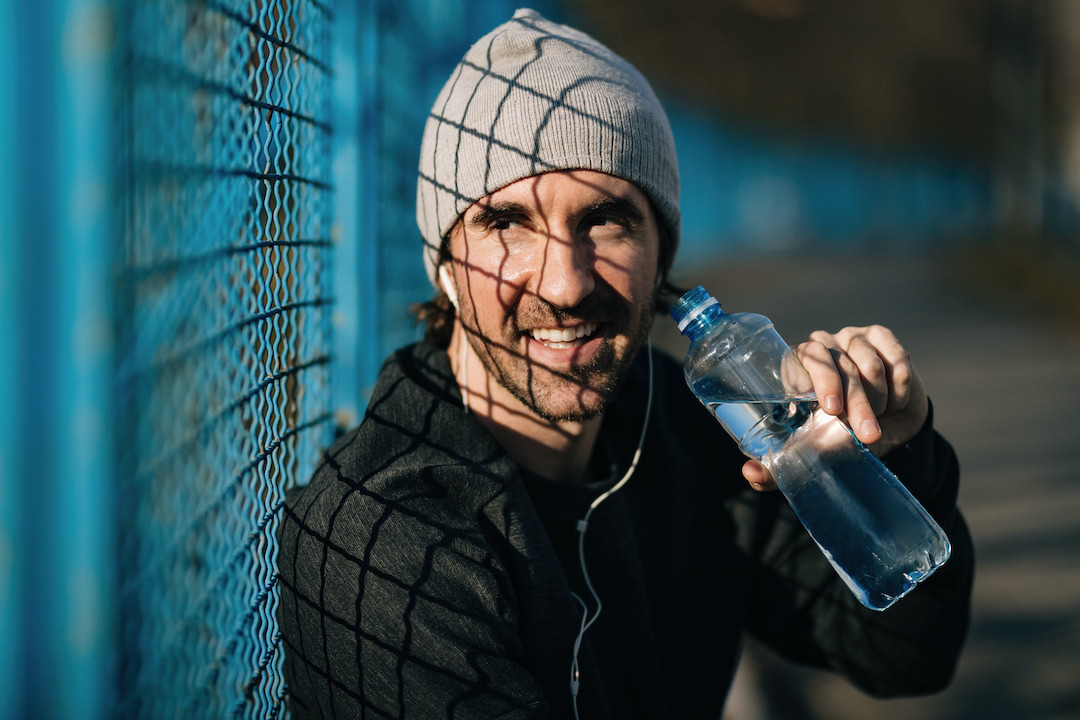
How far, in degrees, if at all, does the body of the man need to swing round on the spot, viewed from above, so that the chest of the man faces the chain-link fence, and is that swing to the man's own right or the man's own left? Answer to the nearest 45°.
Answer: approximately 90° to the man's own right

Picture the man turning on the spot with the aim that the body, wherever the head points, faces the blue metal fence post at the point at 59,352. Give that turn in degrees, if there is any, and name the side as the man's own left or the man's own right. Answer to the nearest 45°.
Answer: approximately 45° to the man's own right

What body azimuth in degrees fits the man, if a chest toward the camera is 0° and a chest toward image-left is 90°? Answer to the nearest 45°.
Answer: approximately 315°

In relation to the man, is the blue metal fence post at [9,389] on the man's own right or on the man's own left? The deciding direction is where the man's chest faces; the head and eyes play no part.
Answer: on the man's own right
